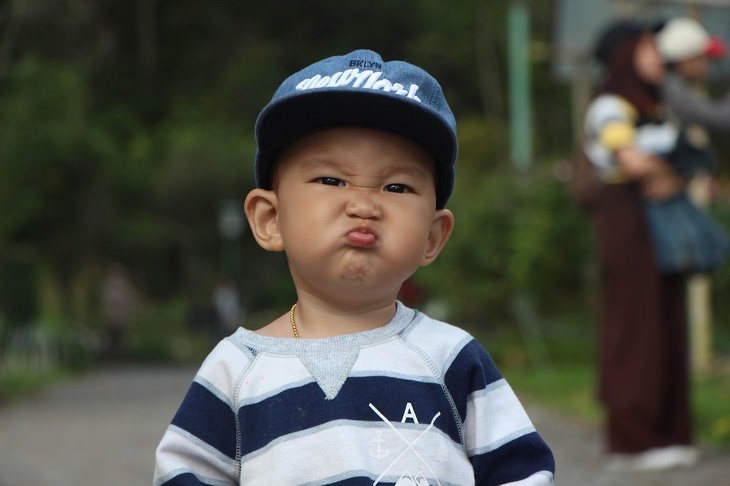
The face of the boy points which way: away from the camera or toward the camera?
toward the camera

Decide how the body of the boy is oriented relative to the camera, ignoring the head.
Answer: toward the camera

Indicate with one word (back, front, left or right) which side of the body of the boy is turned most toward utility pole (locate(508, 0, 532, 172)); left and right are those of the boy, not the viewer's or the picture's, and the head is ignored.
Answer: back
